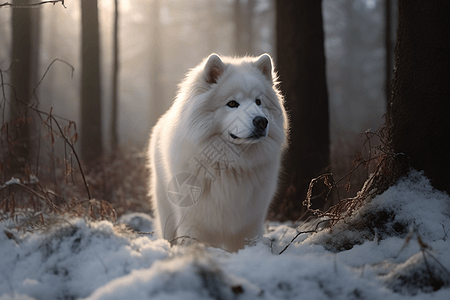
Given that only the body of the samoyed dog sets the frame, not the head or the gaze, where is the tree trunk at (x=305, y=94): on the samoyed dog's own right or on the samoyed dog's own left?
on the samoyed dog's own left

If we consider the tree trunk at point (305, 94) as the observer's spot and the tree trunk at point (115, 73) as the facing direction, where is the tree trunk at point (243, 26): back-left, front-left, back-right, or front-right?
front-right

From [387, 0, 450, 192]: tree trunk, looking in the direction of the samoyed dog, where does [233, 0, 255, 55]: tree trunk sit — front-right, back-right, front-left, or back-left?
back-right

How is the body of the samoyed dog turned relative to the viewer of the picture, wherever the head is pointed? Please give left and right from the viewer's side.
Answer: facing the viewer and to the right of the viewer

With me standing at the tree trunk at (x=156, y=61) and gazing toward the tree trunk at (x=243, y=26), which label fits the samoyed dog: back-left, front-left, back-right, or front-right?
front-right

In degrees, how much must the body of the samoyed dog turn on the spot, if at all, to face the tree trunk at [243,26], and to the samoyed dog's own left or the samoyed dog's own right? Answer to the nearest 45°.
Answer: approximately 135° to the samoyed dog's own left
